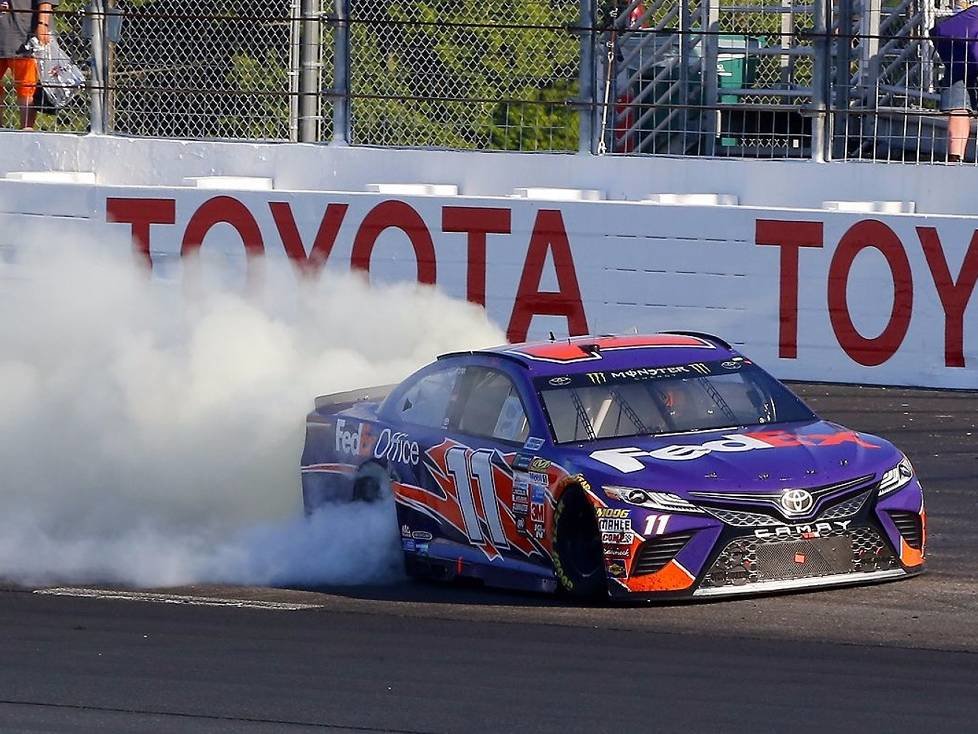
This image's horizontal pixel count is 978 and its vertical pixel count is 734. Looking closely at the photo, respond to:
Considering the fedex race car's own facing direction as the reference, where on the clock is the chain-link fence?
The chain-link fence is roughly at 7 o'clock from the fedex race car.

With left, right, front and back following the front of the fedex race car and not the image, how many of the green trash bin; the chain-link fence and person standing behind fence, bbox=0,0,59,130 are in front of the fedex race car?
0

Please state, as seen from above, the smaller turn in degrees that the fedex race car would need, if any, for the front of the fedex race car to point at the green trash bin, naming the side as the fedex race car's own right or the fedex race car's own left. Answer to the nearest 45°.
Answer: approximately 135° to the fedex race car's own left

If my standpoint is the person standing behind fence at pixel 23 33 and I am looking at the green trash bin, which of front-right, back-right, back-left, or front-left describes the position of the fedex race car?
front-right

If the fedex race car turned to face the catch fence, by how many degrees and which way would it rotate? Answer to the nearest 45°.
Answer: approximately 135° to its left

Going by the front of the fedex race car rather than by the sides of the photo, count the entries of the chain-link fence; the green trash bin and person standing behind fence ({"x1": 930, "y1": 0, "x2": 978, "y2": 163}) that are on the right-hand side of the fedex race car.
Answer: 0

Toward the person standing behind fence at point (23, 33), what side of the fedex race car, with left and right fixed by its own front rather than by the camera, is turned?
back

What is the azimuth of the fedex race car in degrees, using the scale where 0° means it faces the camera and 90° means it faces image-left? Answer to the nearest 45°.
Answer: approximately 315°

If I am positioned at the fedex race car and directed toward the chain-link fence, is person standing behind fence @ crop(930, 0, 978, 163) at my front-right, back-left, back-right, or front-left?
front-right

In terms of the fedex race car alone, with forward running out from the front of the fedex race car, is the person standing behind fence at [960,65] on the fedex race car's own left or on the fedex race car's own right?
on the fedex race car's own left
